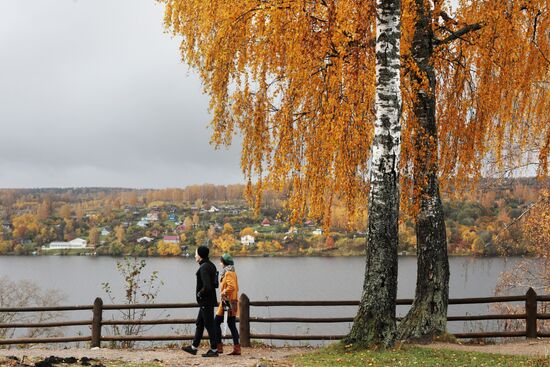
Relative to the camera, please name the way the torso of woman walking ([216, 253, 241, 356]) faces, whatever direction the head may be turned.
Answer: to the viewer's left

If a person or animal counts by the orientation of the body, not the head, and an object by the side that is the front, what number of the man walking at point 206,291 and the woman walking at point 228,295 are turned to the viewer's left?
2

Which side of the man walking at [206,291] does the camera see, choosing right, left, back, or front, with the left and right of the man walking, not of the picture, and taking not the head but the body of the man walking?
left
